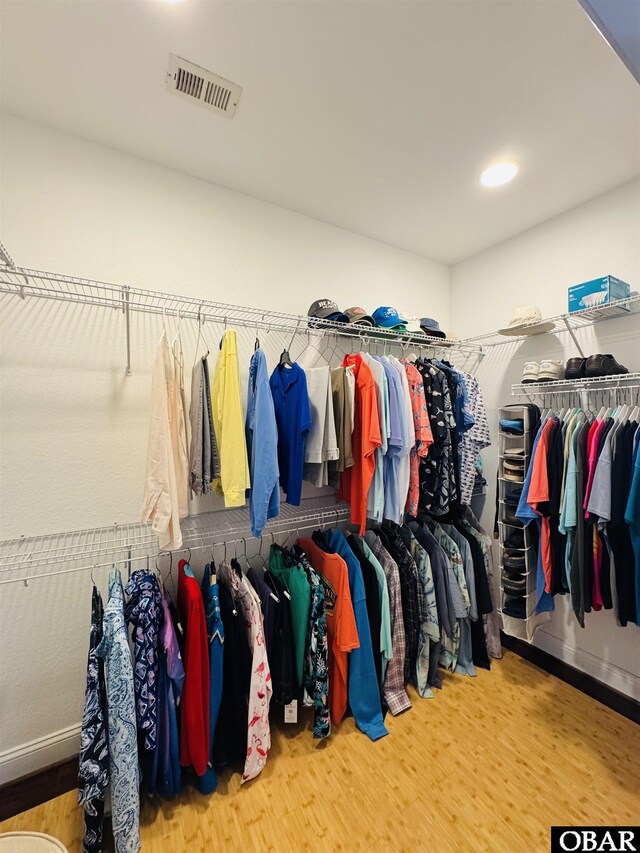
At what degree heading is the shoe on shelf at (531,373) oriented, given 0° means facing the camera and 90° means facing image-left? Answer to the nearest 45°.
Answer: approximately 45°

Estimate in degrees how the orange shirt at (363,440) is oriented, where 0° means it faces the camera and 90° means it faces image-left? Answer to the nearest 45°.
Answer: approximately 45°

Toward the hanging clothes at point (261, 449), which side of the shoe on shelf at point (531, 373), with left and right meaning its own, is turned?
front

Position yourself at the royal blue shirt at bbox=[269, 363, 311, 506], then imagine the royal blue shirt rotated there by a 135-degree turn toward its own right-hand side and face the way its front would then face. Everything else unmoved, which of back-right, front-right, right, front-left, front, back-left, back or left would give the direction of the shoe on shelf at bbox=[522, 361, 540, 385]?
right

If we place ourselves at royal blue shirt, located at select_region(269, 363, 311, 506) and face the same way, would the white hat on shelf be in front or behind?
behind

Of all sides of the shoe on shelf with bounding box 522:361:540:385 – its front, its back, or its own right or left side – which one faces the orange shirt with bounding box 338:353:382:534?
front

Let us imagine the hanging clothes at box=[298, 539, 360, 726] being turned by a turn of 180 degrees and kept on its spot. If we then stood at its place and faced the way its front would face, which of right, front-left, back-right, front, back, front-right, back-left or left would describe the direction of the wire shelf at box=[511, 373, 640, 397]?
front-right

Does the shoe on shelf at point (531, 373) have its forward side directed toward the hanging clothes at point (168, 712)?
yes
